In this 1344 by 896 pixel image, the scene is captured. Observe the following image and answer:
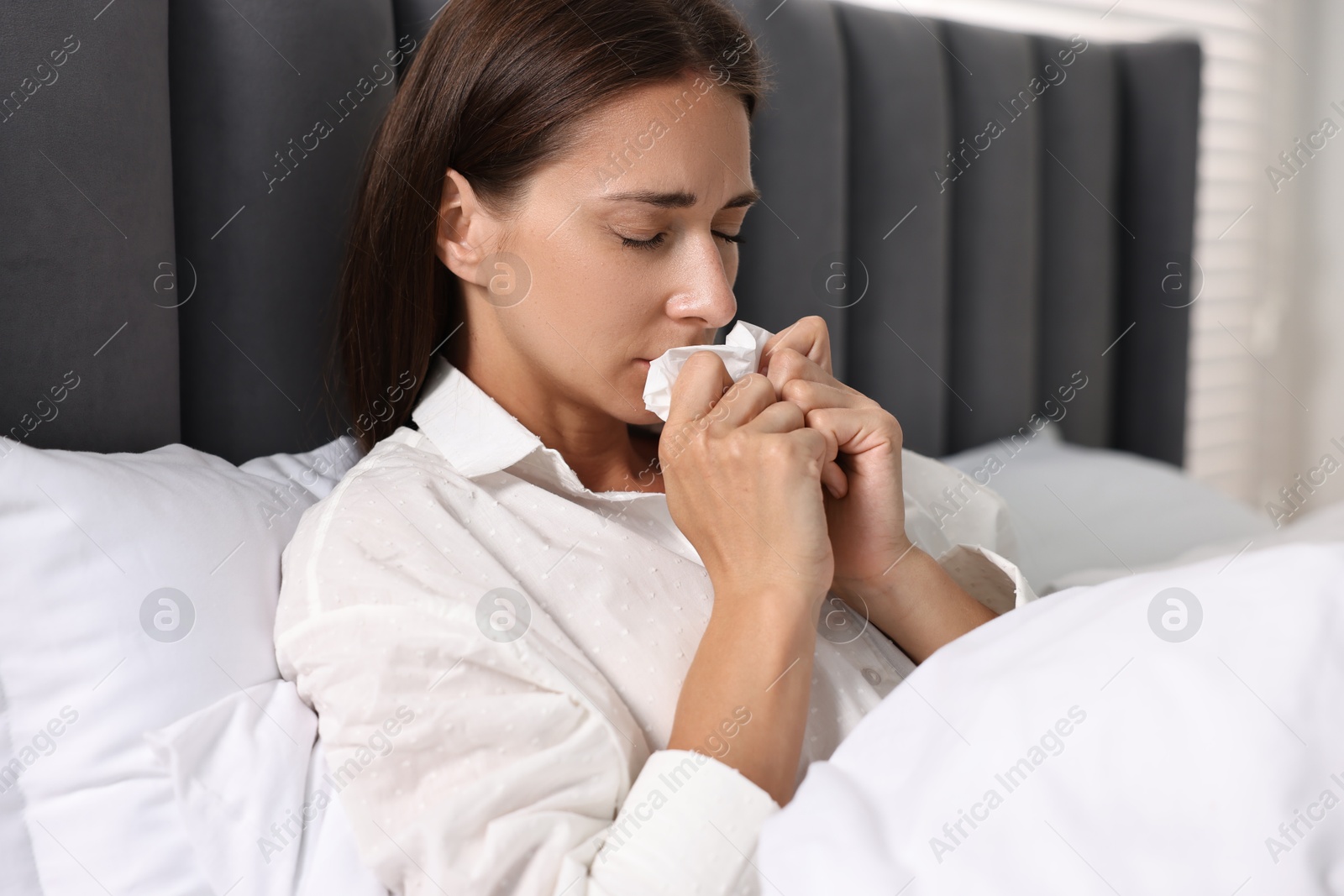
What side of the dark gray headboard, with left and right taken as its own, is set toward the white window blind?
left

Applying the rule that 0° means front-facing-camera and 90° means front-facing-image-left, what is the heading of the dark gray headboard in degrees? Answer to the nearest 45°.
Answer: approximately 315°

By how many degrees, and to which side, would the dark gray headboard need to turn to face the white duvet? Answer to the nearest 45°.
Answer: approximately 45° to its right

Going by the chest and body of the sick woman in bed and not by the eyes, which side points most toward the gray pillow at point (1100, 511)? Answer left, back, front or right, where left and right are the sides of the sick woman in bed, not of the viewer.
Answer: left

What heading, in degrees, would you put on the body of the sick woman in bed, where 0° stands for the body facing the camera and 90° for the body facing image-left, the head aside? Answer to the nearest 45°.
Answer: approximately 315°
